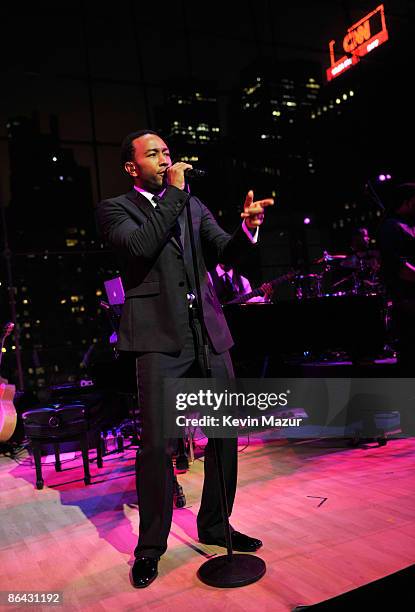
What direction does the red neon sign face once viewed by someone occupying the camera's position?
facing the viewer and to the left of the viewer

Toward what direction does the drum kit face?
toward the camera

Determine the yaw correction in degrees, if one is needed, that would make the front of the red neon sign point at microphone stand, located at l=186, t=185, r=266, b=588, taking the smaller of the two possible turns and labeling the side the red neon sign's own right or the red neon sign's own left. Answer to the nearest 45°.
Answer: approximately 45° to the red neon sign's own left

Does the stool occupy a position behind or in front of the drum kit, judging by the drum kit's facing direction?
in front

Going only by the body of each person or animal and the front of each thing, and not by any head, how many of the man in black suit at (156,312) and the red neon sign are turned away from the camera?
0

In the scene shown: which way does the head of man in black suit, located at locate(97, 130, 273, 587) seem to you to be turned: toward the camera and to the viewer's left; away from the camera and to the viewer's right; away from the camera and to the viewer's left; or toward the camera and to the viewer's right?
toward the camera and to the viewer's right

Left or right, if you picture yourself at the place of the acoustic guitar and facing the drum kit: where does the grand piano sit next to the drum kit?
right

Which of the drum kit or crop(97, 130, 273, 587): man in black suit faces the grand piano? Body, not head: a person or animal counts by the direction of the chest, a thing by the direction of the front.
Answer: the drum kit

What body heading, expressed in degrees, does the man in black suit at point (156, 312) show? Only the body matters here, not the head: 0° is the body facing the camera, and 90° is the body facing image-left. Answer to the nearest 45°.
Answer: approximately 315°

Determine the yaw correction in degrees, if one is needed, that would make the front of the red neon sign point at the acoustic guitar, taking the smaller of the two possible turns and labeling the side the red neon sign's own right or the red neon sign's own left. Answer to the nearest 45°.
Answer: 0° — it already faces it

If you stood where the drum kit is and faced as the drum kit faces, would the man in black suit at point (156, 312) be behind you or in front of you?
in front

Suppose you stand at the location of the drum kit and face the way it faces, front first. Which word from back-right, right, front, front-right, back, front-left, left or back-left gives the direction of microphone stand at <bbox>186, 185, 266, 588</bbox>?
front

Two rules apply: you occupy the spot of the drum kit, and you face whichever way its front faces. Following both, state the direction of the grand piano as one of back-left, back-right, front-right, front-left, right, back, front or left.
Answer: front

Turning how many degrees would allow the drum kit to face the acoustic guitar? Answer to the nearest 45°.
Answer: approximately 45° to its right

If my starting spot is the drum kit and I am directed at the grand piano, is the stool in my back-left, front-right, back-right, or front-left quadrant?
front-right
